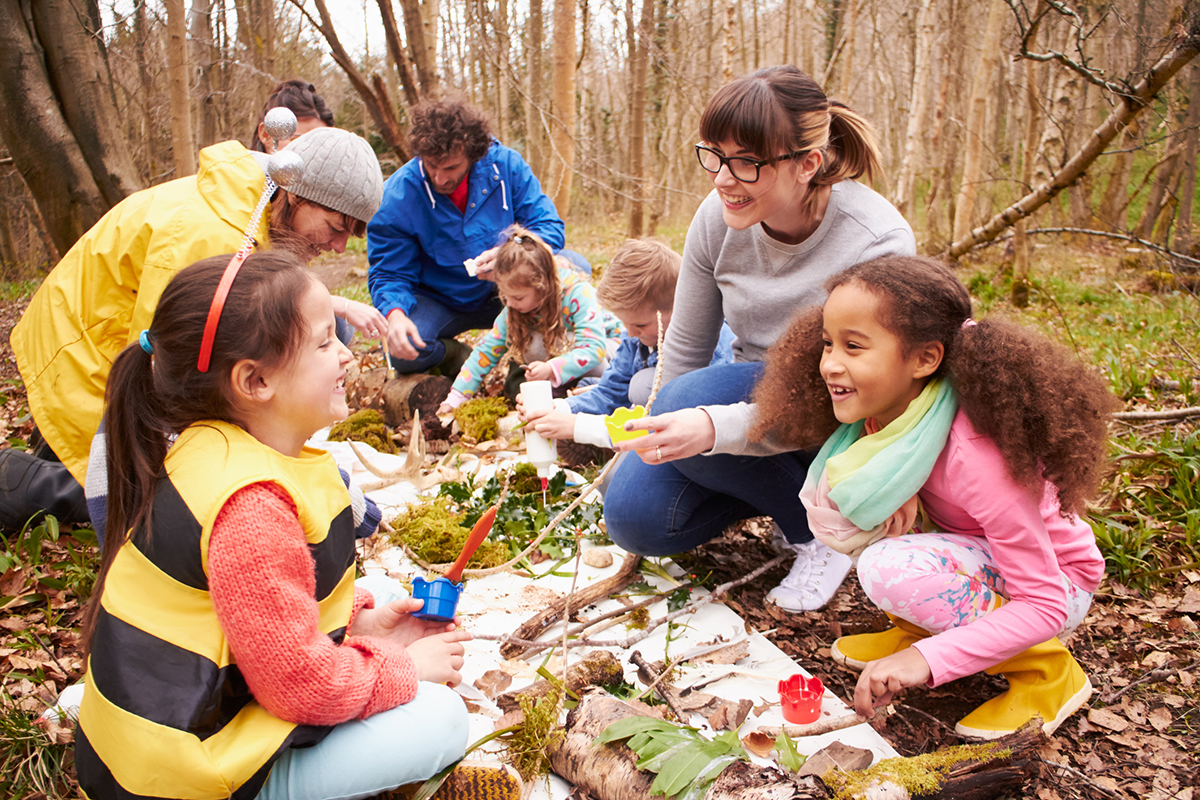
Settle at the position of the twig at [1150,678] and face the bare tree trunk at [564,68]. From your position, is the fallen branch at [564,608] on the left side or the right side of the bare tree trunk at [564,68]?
left

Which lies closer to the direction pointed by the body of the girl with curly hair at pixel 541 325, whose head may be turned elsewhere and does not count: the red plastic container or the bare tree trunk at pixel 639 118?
the red plastic container

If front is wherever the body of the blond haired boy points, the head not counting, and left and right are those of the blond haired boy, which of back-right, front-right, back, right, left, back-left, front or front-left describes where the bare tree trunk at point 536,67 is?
back-right

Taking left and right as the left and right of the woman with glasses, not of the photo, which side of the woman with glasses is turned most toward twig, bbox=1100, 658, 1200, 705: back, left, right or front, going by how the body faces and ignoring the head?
left

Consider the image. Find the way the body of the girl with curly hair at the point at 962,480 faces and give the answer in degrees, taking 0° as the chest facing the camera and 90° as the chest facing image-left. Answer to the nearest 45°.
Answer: approximately 45°

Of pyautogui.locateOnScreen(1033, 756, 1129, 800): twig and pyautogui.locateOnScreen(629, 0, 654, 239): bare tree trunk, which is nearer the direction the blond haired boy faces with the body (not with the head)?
the twig

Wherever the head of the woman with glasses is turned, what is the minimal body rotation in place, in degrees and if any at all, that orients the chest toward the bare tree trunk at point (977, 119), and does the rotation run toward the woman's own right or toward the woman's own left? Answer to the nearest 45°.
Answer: approximately 135° to the woman's own right
